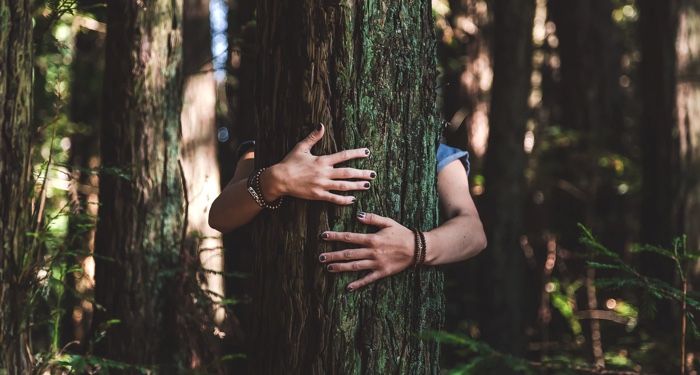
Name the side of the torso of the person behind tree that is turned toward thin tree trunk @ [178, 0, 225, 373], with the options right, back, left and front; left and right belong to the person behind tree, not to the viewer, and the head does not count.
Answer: back

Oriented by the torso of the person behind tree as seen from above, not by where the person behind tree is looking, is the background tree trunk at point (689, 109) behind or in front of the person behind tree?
behind

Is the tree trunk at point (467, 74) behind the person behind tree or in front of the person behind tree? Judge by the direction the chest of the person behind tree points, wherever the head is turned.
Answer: behind

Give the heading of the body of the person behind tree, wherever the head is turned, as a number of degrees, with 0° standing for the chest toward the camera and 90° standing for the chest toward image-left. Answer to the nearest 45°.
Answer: approximately 0°

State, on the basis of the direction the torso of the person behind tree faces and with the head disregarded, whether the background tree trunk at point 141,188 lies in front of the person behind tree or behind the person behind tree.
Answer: behind

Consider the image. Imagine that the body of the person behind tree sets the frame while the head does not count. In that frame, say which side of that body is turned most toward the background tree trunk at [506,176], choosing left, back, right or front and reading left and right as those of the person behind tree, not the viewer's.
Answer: back

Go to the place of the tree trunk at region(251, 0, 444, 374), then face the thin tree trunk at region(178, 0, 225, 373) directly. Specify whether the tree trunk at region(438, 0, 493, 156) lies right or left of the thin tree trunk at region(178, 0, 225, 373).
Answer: right

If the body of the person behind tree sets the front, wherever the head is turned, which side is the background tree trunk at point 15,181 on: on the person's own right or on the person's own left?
on the person's own right
